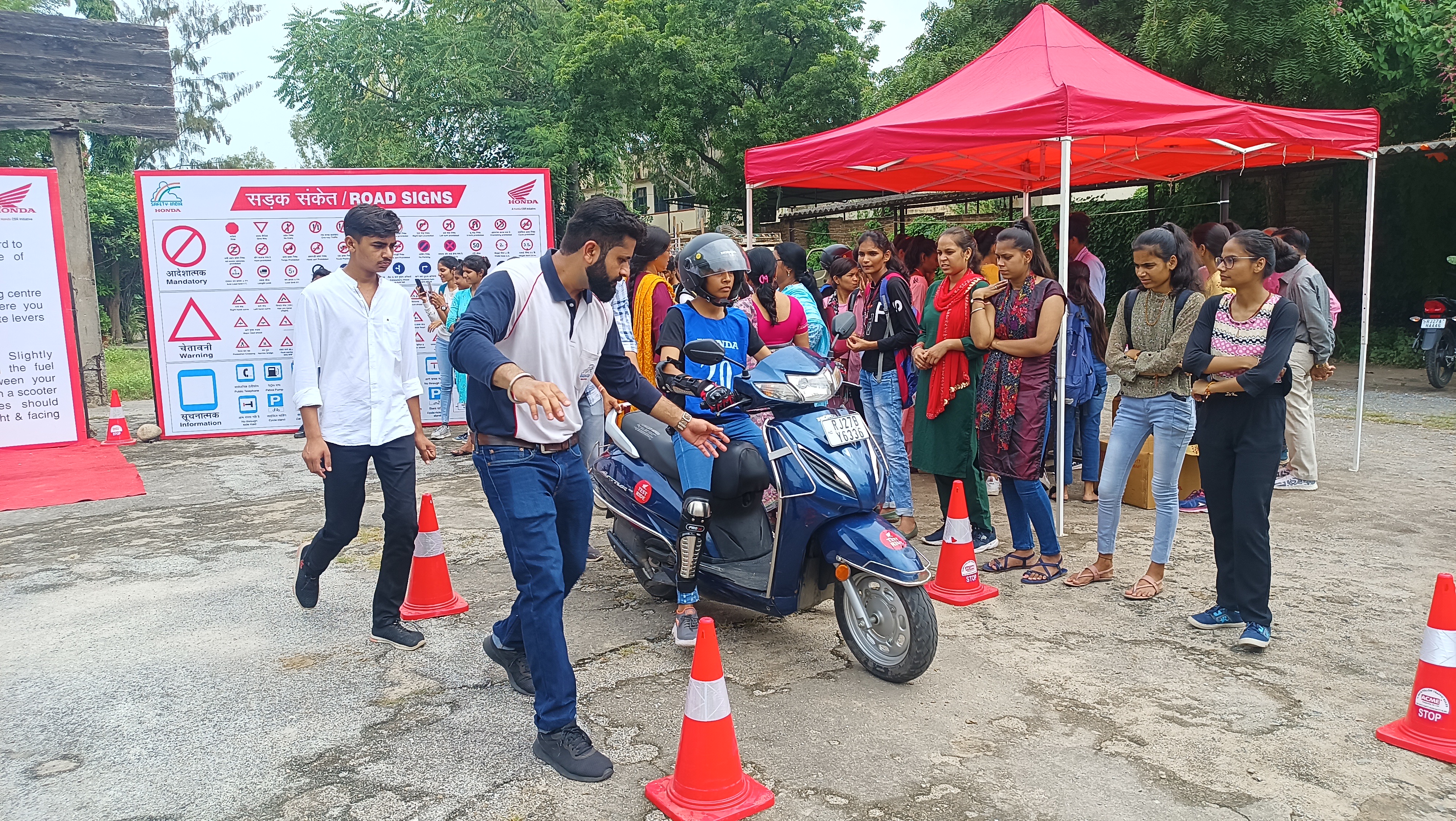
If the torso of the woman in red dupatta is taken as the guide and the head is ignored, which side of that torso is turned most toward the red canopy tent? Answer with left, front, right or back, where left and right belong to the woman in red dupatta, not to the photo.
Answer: back

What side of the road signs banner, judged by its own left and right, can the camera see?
front

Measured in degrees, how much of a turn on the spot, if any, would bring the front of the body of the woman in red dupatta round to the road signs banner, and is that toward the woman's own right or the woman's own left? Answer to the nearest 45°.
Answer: approximately 90° to the woman's own right

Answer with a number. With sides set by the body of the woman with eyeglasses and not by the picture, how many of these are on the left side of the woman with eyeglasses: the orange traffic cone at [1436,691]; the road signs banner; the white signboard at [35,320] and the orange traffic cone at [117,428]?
1

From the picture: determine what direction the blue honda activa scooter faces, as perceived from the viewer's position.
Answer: facing the viewer and to the right of the viewer

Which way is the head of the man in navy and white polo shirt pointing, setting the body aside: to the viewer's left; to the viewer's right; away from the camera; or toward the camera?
to the viewer's right

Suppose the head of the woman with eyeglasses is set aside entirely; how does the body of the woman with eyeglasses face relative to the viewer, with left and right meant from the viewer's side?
facing the viewer and to the left of the viewer
